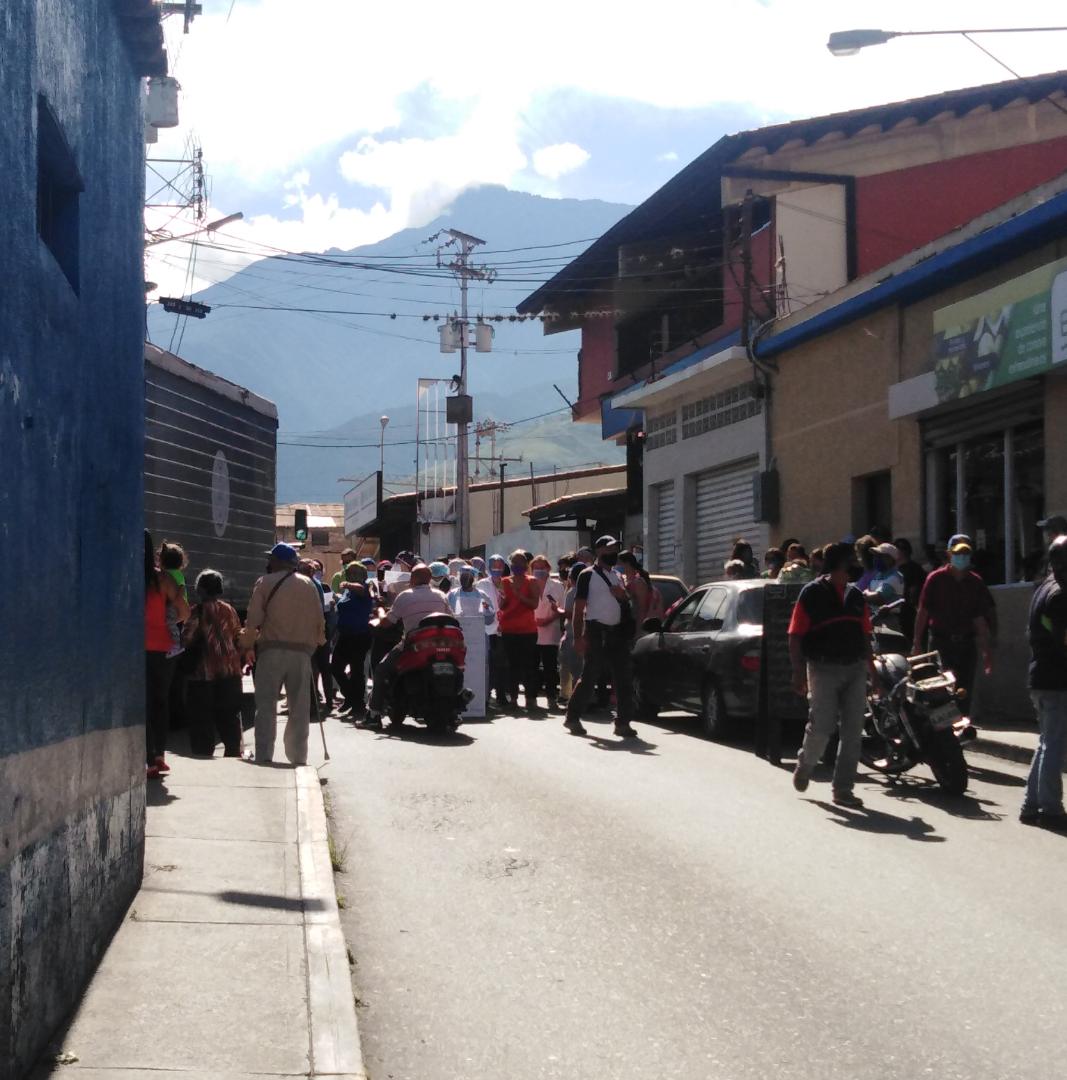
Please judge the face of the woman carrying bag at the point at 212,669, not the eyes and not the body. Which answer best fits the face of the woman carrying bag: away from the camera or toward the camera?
away from the camera

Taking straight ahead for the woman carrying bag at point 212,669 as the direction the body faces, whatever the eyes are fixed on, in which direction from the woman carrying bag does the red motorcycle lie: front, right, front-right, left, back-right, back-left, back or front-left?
front-right

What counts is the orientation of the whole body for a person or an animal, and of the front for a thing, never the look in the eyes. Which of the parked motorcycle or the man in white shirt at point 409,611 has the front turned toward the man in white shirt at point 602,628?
the parked motorcycle

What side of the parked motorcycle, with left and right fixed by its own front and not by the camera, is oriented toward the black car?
front

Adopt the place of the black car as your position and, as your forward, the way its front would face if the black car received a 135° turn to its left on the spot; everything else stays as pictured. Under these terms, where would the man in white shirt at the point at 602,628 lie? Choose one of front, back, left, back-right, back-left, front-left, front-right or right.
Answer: right

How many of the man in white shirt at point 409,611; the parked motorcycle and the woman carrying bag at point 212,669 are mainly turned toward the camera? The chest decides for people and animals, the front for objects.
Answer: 0

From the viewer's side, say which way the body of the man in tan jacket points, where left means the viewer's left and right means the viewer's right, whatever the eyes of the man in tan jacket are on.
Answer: facing away from the viewer

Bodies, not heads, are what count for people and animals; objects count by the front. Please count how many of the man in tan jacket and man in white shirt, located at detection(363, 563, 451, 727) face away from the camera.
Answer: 2

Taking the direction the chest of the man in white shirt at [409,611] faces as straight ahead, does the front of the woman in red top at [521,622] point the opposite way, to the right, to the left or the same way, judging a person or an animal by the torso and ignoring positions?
the opposite way

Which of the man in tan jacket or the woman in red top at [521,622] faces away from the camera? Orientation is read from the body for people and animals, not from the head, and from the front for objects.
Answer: the man in tan jacket

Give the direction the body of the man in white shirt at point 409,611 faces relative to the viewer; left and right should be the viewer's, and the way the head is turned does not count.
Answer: facing away from the viewer

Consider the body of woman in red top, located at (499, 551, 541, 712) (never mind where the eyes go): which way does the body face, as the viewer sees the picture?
toward the camera

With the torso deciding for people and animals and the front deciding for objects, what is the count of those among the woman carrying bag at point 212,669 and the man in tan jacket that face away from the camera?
2

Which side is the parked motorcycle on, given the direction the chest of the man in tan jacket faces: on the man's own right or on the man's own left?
on the man's own right

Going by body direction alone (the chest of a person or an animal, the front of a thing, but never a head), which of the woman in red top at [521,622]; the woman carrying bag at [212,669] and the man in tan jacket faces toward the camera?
the woman in red top

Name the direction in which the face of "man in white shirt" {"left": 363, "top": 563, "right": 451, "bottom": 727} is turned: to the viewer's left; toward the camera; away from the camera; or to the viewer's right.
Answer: away from the camera
